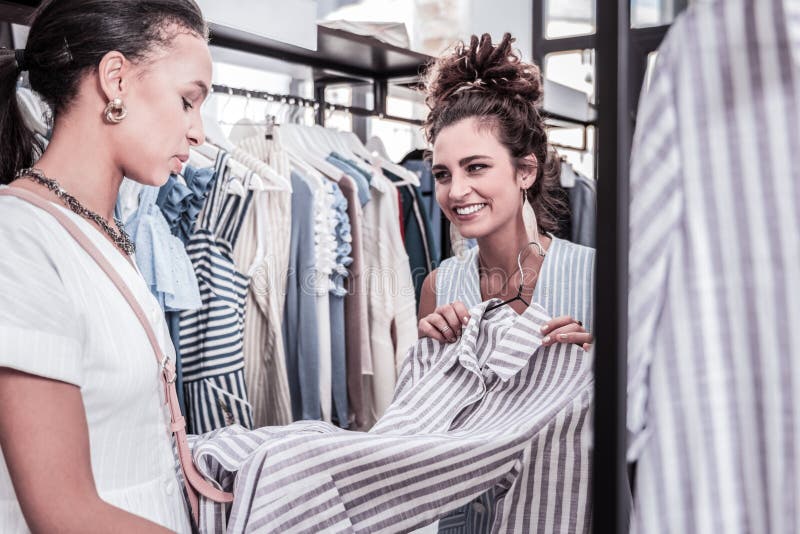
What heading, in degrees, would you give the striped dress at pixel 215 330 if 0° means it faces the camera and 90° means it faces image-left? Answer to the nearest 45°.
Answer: approximately 45°

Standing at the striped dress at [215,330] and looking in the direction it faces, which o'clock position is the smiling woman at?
The smiling woman is roughly at 9 o'clock from the striped dress.

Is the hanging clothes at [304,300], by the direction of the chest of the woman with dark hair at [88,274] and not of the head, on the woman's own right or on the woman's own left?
on the woman's own left

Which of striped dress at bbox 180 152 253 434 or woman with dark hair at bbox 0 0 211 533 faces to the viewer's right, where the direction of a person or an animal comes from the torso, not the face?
the woman with dark hair

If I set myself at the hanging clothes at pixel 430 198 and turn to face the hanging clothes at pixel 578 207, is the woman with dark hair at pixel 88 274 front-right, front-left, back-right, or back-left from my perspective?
back-right

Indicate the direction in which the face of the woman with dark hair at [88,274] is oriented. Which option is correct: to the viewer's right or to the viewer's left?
to the viewer's right

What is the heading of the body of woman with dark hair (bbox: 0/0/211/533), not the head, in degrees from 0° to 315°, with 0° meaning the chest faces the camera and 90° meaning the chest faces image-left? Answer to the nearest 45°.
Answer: approximately 270°

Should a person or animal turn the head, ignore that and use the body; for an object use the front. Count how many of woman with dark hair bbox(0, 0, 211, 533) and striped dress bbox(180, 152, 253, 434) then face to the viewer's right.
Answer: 1

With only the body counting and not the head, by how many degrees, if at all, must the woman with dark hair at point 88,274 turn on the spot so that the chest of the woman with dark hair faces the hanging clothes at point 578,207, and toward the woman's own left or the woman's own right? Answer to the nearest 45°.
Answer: approximately 45° to the woman's own left

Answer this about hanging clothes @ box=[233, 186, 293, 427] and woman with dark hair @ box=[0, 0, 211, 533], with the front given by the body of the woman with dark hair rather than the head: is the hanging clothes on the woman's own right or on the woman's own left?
on the woman's own left

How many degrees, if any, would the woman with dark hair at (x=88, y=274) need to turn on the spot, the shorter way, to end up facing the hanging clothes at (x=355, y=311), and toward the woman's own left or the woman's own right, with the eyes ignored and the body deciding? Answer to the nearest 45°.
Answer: approximately 45° to the woman's own left

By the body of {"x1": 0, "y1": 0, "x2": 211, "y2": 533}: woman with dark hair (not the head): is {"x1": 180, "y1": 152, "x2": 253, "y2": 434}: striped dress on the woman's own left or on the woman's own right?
on the woman's own left

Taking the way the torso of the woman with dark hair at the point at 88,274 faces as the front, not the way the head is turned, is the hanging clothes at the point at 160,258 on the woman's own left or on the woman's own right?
on the woman's own left
